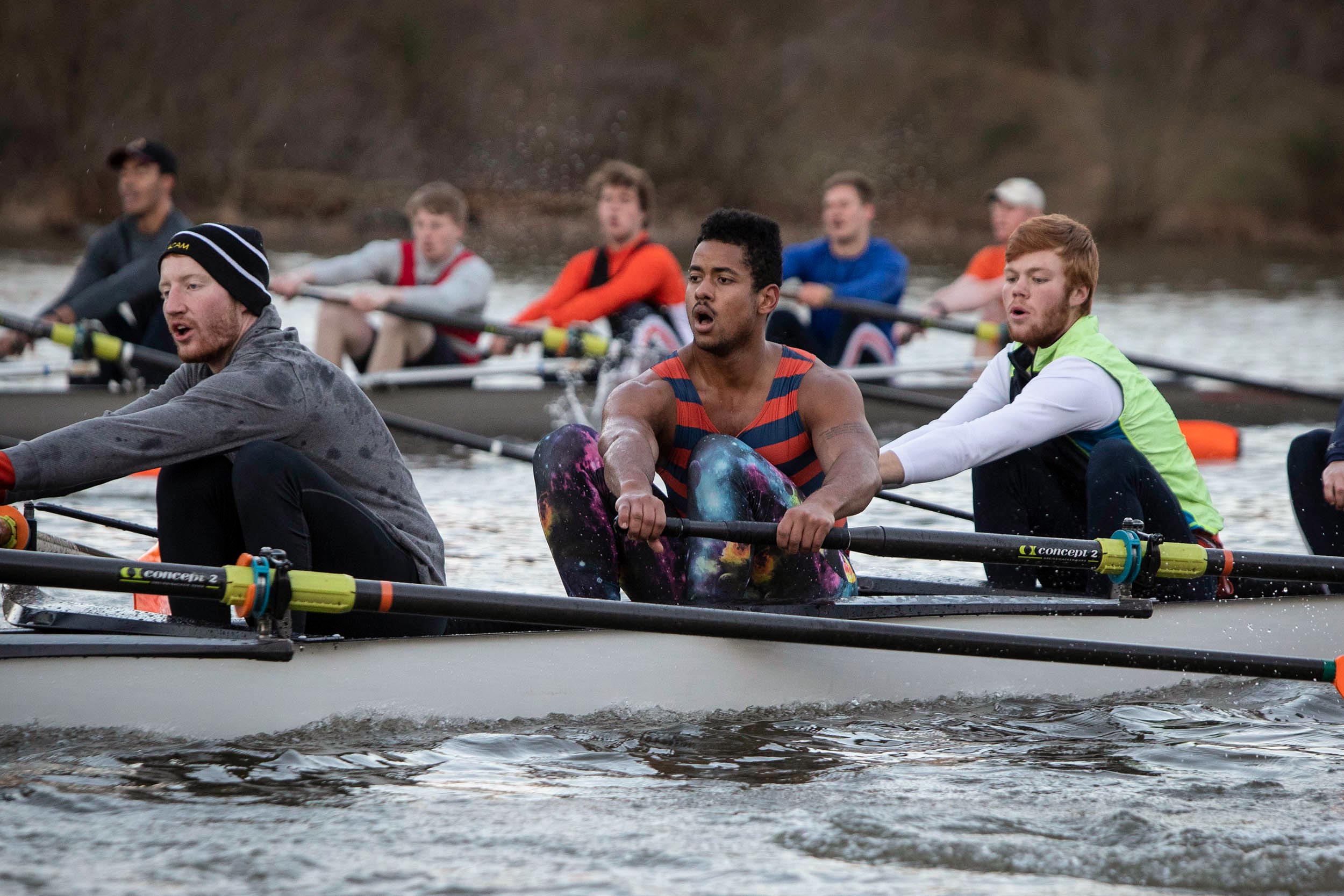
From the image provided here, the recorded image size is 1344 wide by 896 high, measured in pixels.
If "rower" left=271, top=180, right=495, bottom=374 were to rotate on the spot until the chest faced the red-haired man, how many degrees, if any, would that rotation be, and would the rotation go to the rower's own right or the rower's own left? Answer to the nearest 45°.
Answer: approximately 45° to the rower's own left

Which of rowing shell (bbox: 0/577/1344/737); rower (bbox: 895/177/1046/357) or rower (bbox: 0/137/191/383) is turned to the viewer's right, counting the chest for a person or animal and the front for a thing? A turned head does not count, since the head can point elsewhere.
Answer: the rowing shell

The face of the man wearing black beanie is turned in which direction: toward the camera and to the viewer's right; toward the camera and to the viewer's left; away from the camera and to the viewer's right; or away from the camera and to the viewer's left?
toward the camera and to the viewer's left

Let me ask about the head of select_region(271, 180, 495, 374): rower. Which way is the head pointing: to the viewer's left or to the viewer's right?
to the viewer's left

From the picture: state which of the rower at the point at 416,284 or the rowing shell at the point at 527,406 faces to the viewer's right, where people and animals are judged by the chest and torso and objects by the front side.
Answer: the rowing shell

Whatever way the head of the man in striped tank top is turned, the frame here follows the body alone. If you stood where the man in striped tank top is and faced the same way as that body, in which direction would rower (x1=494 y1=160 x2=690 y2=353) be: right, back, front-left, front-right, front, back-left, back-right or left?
back-right

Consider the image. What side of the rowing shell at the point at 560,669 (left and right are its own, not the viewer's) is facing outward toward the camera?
right

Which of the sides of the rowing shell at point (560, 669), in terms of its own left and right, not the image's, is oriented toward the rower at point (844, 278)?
left

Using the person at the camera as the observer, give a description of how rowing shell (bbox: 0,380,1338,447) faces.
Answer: facing to the right of the viewer

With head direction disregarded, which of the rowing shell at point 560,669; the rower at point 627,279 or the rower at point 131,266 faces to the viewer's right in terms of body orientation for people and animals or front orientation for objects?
the rowing shell

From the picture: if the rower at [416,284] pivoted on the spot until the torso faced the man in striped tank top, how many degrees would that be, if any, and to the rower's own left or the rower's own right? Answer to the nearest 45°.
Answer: approximately 45° to the rower's own left

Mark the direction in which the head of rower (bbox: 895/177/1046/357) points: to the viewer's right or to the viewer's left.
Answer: to the viewer's left

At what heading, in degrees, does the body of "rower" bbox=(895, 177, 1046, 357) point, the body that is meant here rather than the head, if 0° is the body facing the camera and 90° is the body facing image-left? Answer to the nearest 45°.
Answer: approximately 45°

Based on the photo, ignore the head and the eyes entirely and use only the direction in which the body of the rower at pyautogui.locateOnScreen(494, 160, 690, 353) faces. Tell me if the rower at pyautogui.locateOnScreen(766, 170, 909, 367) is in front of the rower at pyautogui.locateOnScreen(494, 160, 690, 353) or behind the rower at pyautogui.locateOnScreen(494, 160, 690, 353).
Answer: behind
